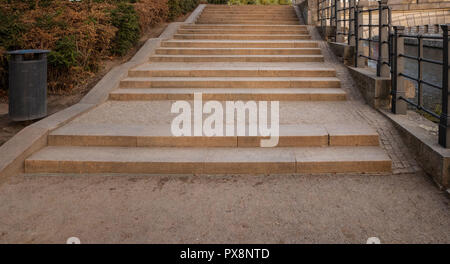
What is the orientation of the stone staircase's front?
toward the camera

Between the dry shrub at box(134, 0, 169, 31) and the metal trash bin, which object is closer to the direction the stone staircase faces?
the metal trash bin

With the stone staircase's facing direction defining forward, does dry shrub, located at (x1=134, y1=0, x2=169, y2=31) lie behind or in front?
behind

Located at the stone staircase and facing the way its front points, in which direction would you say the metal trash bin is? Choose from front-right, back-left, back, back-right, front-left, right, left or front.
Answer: right
